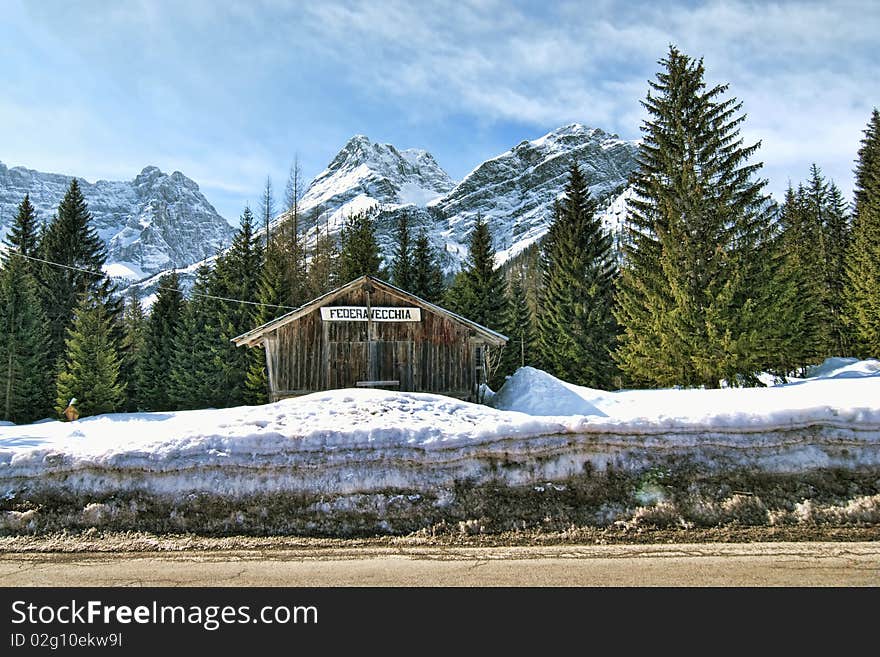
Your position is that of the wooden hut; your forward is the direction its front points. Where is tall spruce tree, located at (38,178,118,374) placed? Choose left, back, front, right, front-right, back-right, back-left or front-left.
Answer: back-right

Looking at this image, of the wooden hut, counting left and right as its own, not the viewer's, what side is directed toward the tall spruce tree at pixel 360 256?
back

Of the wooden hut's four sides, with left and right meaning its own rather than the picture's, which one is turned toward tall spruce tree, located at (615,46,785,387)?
left

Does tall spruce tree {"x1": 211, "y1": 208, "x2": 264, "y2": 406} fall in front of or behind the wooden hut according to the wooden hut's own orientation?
behind

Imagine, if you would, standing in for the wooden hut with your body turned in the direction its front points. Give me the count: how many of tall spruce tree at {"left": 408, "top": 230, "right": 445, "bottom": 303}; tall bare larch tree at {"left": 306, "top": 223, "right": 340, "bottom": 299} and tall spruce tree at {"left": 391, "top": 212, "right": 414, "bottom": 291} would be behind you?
3

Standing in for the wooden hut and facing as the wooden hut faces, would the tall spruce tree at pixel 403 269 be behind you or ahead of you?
behind

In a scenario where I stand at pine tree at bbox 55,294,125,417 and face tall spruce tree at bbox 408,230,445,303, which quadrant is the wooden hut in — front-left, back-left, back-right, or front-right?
front-right

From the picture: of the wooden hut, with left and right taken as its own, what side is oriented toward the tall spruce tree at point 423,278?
back

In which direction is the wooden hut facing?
toward the camera

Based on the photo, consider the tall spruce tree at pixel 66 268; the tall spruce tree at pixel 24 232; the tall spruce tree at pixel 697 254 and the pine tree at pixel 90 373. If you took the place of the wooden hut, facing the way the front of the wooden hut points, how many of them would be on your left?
1

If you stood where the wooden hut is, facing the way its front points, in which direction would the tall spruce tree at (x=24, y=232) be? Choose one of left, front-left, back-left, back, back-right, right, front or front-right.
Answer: back-right
